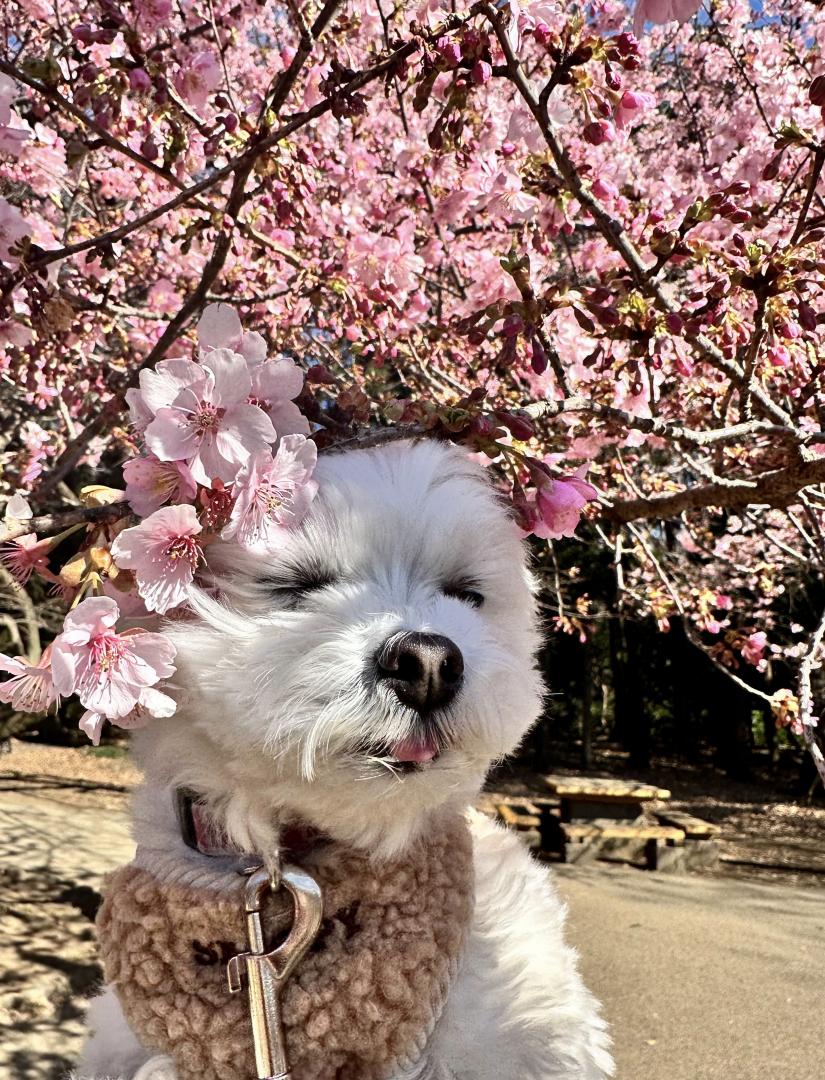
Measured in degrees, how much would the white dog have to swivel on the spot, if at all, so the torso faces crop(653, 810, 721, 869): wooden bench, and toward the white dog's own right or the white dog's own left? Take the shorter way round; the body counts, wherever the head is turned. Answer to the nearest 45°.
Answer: approximately 135° to the white dog's own left

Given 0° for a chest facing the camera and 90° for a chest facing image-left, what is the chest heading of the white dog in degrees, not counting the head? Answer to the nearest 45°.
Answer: approximately 0°

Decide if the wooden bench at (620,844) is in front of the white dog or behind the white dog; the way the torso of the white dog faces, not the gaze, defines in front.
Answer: behind
